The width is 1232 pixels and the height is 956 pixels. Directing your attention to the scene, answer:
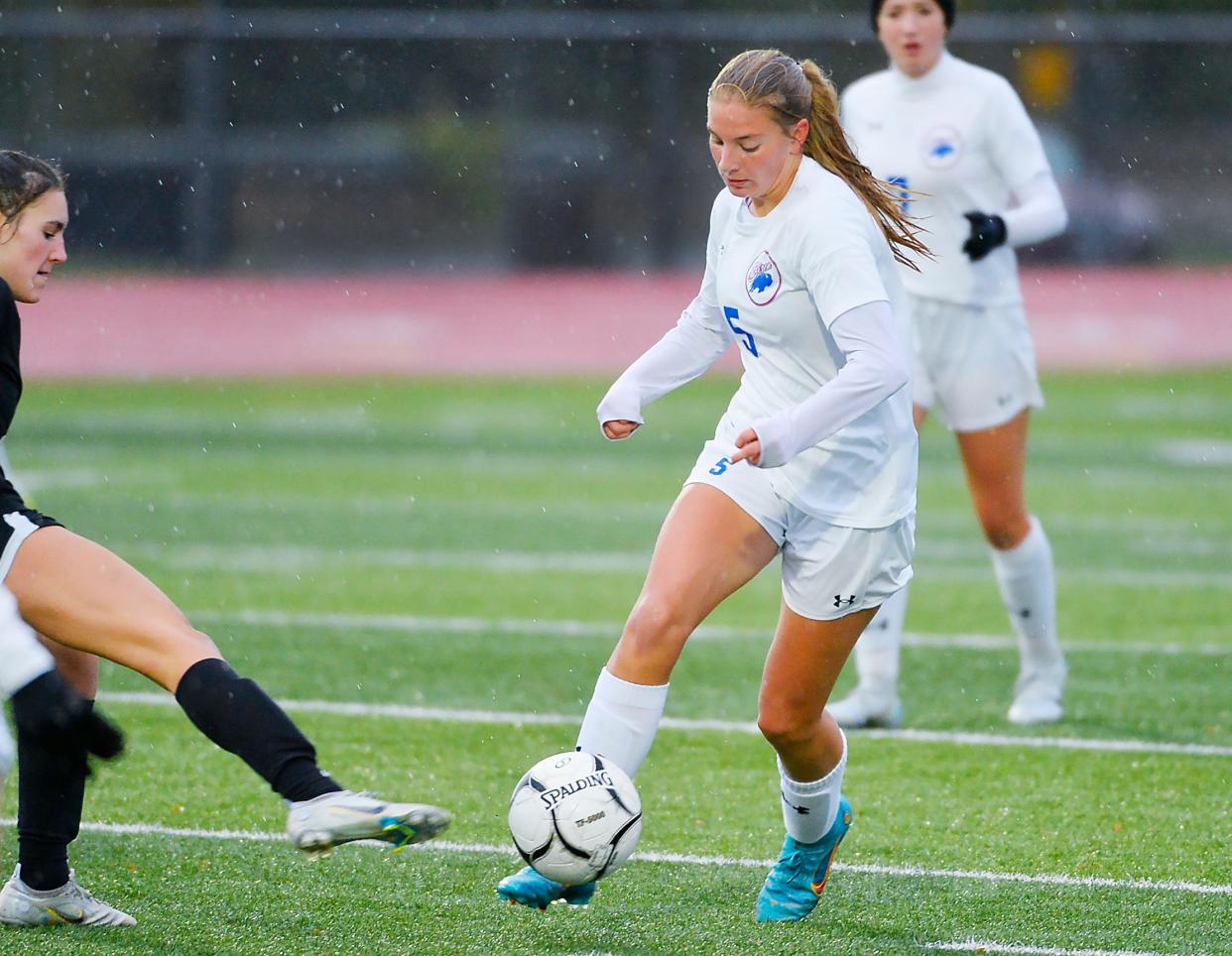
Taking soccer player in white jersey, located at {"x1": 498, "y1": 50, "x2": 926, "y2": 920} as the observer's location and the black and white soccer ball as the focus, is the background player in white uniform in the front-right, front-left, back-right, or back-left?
back-right

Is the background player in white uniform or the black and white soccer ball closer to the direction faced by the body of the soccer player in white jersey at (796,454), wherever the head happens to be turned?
the black and white soccer ball

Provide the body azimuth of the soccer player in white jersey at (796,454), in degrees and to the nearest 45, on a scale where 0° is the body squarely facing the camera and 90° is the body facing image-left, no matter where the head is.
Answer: approximately 45°

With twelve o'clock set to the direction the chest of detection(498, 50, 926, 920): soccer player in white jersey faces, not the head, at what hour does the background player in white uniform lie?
The background player in white uniform is roughly at 5 o'clock from the soccer player in white jersey.

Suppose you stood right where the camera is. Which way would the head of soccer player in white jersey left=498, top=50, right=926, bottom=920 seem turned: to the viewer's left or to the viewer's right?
to the viewer's left

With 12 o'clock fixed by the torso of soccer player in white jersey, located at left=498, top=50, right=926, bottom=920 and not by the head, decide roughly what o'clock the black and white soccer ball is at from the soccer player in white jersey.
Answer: The black and white soccer ball is roughly at 12 o'clock from the soccer player in white jersey.
